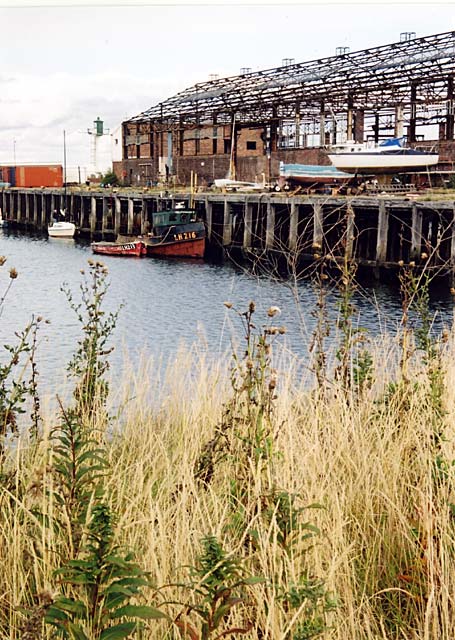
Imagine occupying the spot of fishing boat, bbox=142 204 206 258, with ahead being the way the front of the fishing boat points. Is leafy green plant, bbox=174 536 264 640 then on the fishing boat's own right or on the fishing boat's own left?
on the fishing boat's own right

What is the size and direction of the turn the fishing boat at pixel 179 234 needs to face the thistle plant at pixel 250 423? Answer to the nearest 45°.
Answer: approximately 45° to its right

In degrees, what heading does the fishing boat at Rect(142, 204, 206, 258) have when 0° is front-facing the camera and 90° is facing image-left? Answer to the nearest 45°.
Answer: approximately 315°

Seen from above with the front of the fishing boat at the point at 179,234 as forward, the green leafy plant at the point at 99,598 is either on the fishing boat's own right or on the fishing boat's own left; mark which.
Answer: on the fishing boat's own right

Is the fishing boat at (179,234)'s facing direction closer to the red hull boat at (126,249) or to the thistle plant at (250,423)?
the thistle plant

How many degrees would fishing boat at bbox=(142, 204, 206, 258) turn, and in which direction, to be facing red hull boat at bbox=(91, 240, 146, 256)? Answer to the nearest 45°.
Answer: approximately 135° to its right
